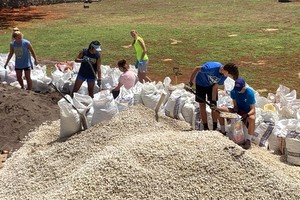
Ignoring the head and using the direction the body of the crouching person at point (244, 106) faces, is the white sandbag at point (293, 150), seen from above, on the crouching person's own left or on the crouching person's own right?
on the crouching person's own left

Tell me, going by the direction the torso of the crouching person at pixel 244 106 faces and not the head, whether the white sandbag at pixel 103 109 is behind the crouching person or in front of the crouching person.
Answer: in front

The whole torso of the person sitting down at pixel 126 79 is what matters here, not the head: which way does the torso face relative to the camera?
to the viewer's left

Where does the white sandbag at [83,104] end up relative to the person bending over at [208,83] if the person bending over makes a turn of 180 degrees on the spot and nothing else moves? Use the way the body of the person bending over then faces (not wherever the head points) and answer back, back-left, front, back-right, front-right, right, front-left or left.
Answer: front-left

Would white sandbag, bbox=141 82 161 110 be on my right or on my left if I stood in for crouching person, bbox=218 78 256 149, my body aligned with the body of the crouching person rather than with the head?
on my right

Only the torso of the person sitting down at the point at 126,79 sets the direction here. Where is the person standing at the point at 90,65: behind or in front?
in front

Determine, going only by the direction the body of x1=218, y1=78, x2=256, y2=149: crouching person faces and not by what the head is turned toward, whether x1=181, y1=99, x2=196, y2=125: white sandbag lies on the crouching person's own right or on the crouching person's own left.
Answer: on the crouching person's own right

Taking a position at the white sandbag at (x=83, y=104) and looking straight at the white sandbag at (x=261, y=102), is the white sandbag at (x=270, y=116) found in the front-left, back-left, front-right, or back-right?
front-right

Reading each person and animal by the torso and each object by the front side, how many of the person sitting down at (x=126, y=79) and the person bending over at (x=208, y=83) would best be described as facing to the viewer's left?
1

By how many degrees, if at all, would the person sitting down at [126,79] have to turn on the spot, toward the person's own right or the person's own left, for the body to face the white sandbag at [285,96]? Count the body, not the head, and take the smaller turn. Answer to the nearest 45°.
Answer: approximately 180°

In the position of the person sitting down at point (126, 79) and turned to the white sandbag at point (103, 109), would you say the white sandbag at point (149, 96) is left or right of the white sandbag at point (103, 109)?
left
